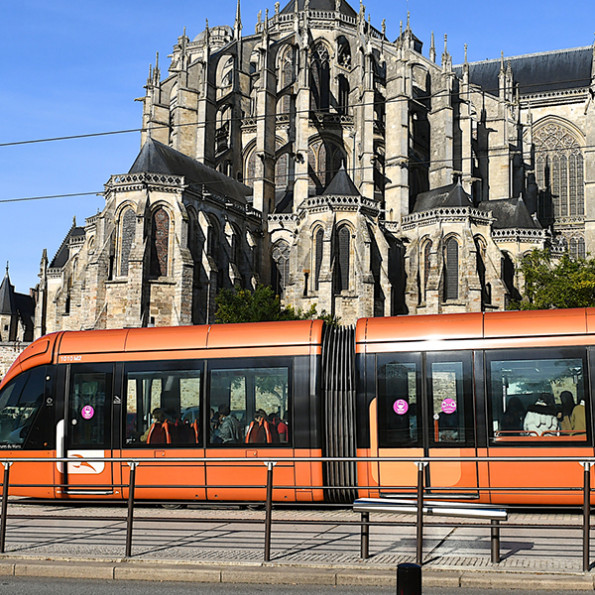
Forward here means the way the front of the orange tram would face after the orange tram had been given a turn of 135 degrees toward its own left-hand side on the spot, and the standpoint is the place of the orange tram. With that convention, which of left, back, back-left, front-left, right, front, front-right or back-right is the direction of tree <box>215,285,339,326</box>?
back-left

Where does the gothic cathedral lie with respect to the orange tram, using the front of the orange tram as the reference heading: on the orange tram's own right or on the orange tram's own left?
on the orange tram's own right

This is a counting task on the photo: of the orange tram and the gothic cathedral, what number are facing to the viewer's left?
1

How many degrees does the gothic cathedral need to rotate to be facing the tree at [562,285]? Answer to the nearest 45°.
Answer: approximately 45° to its left

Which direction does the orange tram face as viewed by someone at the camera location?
facing to the left of the viewer

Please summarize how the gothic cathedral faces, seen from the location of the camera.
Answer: facing away from the viewer and to the right of the viewer

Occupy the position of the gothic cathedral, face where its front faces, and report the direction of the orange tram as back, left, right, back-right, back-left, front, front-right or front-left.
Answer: back-right
